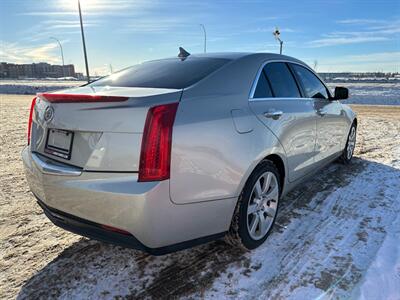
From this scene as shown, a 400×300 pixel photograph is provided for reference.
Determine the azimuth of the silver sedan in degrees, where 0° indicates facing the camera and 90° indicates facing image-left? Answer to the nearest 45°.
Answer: approximately 225°
